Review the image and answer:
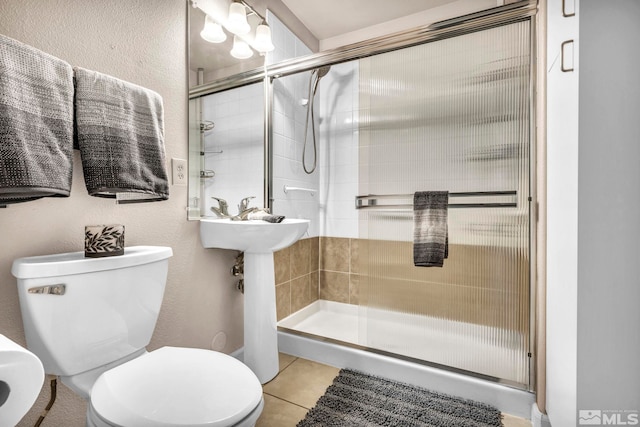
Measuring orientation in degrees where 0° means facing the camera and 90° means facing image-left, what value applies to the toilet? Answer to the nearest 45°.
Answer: approximately 315°

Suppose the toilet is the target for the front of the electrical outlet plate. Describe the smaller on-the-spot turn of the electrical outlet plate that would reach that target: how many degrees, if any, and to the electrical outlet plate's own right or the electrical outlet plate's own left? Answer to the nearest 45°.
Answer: approximately 45° to the electrical outlet plate's own right

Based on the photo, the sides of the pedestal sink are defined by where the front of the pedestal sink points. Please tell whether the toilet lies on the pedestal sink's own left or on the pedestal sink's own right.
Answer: on the pedestal sink's own right

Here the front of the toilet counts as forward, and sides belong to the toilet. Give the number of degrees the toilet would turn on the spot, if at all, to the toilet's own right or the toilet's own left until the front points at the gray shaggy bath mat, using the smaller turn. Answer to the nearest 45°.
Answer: approximately 45° to the toilet's own left

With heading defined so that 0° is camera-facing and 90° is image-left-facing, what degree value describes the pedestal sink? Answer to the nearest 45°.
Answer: approximately 315°
